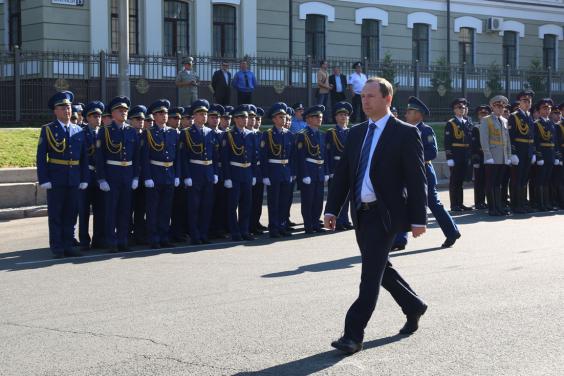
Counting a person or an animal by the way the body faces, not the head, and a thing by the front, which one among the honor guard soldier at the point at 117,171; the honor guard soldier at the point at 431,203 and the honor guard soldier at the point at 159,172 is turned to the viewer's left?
the honor guard soldier at the point at 431,203

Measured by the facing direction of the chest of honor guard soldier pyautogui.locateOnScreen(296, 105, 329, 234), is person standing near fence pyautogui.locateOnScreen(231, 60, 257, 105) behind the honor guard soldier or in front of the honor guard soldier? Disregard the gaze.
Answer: behind

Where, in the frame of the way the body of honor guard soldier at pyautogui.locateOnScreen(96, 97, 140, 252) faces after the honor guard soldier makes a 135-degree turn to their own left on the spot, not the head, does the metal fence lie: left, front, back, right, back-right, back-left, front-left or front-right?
front

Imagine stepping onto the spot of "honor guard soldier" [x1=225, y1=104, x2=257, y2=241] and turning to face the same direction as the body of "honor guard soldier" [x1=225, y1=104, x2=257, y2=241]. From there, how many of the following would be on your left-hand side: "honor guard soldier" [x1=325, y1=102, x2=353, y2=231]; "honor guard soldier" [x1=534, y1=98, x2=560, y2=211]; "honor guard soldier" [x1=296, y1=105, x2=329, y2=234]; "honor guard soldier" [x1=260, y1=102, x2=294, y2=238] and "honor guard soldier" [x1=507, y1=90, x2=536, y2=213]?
5

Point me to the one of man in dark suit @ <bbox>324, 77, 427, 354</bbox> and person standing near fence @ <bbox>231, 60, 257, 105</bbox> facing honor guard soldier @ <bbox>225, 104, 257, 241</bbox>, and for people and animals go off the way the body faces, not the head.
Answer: the person standing near fence

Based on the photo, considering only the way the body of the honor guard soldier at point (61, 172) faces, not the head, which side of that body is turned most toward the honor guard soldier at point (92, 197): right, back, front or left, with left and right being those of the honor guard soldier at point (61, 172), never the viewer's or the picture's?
left

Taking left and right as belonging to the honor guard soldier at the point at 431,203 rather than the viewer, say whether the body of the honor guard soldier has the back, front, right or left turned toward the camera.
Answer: left

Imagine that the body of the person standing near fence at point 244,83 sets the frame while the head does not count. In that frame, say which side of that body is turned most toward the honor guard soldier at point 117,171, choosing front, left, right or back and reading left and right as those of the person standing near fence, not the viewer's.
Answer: front

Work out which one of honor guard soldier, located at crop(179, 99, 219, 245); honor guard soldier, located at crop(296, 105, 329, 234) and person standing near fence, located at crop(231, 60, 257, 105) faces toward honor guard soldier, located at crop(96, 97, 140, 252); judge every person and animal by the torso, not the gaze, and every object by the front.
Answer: the person standing near fence
